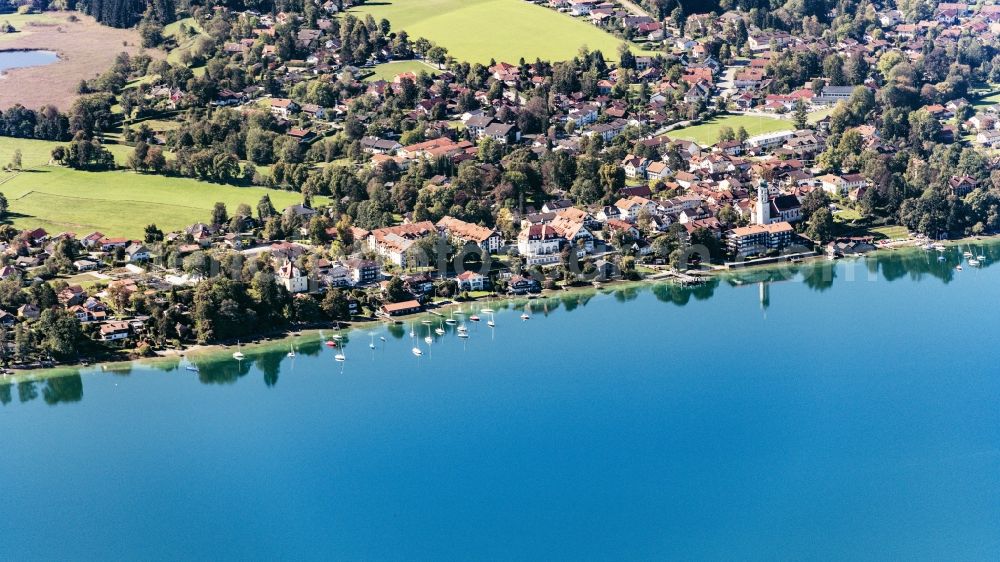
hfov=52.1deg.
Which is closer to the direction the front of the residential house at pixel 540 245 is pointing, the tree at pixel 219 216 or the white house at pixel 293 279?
the white house

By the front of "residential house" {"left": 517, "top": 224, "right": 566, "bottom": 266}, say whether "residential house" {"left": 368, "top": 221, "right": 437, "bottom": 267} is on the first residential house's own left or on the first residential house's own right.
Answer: on the first residential house's own right

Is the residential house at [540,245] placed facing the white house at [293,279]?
no

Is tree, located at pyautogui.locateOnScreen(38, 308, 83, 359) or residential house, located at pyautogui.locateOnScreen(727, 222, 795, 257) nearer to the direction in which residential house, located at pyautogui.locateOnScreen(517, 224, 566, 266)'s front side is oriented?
the tree

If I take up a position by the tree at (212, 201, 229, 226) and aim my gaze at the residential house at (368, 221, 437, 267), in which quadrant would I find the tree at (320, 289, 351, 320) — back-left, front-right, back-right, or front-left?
front-right

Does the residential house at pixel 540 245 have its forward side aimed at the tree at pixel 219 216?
no

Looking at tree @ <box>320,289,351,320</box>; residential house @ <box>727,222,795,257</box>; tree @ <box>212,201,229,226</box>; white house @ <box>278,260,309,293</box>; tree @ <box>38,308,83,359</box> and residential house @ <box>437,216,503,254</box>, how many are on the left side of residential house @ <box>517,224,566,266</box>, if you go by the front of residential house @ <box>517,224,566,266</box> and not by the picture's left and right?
1

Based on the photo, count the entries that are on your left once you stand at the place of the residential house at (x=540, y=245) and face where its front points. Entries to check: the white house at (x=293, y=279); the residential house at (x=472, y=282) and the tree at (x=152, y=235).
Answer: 0

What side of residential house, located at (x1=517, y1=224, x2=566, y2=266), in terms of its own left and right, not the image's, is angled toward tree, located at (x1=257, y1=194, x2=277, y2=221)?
right

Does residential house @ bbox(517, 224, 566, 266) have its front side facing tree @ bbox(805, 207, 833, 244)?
no

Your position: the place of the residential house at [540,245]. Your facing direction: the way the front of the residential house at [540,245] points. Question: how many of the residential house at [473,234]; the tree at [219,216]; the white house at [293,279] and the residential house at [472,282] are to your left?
0

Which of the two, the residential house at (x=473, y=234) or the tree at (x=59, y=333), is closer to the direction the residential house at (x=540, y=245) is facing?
the tree

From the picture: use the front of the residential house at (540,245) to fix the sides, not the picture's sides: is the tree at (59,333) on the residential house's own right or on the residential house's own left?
on the residential house's own right

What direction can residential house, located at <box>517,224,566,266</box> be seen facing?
toward the camera

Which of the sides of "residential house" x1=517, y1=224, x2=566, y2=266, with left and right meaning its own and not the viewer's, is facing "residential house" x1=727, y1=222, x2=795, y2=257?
left

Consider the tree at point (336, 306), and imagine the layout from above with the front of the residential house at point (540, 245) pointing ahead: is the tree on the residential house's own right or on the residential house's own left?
on the residential house's own right
